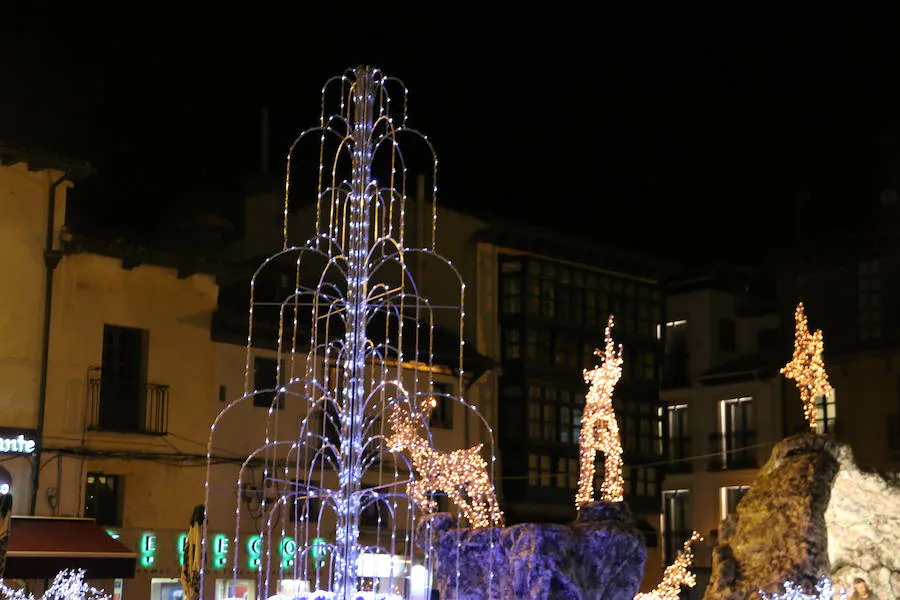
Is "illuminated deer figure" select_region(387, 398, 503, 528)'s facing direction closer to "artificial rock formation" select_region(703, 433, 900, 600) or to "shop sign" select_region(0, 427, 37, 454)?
the shop sign

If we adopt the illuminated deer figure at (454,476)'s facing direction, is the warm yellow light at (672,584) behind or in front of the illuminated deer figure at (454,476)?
behind

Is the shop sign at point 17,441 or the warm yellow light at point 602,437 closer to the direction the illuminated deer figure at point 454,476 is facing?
the shop sign

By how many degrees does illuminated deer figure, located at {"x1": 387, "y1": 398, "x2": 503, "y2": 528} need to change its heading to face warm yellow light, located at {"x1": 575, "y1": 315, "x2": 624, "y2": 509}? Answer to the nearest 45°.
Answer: approximately 135° to its left

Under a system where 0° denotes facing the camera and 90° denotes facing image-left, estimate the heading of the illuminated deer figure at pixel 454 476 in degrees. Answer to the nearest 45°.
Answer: approximately 90°

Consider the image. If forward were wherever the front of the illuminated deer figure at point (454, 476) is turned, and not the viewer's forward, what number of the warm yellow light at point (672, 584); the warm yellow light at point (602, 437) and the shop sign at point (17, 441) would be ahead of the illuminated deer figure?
1

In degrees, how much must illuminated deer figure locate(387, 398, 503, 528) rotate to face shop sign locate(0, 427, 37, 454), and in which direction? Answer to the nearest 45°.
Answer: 0° — it already faces it

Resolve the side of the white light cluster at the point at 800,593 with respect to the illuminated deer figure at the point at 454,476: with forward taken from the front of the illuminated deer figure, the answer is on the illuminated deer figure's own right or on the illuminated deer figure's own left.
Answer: on the illuminated deer figure's own left
